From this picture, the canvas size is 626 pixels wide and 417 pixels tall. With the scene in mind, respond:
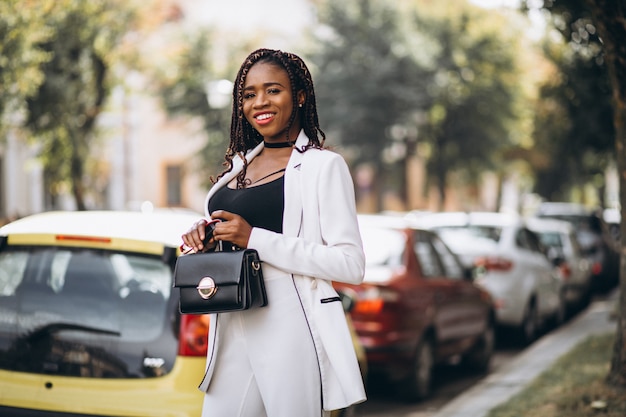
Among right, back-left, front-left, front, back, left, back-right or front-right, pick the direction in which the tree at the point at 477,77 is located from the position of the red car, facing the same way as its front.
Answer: front-left

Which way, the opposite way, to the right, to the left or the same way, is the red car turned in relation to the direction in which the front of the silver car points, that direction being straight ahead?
the same way

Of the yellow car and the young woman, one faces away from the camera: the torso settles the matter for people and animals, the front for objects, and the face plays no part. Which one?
the yellow car

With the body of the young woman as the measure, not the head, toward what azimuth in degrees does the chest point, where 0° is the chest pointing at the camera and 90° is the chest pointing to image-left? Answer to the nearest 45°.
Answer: approximately 45°

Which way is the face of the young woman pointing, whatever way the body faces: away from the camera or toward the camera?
toward the camera

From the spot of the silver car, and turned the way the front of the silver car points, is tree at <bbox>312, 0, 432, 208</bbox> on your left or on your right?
on your left

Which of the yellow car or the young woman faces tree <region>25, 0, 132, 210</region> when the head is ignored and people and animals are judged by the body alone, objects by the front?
the yellow car

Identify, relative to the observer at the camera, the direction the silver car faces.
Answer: facing away from the viewer and to the right of the viewer

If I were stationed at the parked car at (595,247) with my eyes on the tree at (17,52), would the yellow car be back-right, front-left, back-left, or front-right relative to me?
front-left

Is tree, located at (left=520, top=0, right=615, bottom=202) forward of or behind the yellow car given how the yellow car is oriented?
forward

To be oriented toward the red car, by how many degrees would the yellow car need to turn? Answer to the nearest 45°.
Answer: approximately 45° to its right

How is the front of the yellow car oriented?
away from the camera

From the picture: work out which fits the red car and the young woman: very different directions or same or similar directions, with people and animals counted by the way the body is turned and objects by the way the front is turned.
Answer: very different directions

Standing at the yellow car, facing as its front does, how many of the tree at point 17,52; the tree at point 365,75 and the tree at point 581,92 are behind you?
0

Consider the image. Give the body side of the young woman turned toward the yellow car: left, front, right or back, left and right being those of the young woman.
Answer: right

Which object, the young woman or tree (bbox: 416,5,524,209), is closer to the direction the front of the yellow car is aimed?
the tree

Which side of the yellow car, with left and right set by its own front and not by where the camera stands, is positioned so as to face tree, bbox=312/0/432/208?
front

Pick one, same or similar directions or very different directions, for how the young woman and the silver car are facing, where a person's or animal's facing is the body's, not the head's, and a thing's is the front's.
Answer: very different directions
